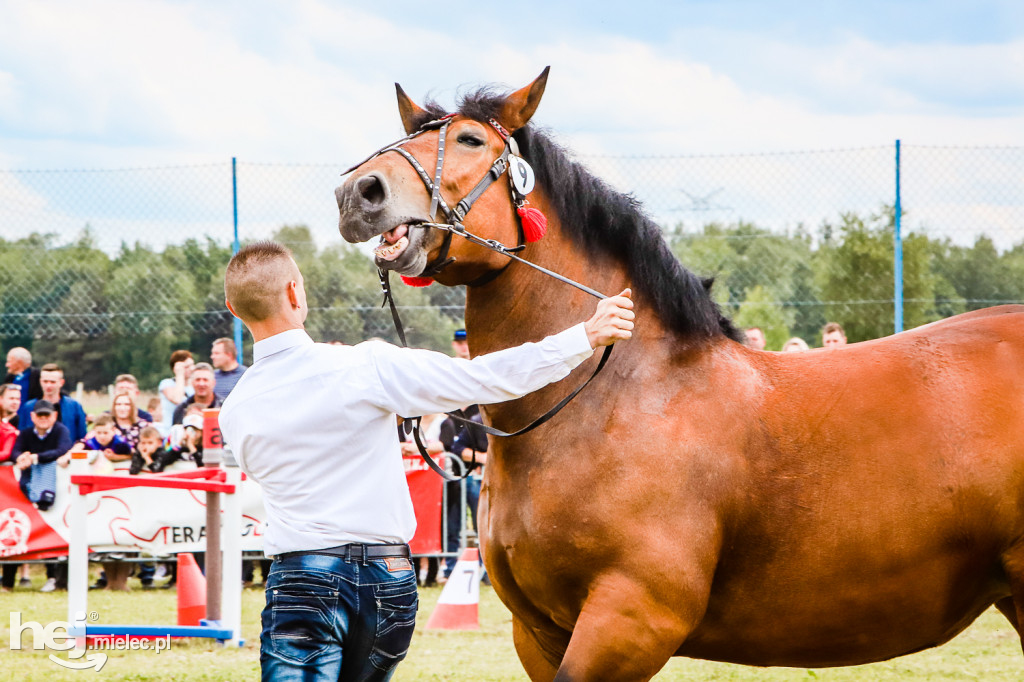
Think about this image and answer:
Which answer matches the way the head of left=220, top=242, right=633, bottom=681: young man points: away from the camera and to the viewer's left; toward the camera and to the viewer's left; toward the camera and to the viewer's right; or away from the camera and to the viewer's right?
away from the camera and to the viewer's right

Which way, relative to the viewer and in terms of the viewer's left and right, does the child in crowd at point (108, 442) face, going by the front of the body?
facing the viewer

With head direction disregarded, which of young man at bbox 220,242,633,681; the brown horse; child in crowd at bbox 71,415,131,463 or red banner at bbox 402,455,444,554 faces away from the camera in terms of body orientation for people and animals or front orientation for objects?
the young man

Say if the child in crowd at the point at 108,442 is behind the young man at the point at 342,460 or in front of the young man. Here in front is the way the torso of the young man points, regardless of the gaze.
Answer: in front

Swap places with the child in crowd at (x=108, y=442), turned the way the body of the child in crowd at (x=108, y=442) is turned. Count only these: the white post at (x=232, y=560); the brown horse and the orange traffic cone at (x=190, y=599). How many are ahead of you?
3

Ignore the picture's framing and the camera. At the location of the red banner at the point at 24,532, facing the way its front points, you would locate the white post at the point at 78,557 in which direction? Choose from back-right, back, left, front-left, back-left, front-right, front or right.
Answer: front

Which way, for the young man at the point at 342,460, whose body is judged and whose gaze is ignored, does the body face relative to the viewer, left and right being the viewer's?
facing away from the viewer

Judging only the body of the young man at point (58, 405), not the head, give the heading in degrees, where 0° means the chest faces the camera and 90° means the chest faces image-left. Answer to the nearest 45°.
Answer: approximately 0°

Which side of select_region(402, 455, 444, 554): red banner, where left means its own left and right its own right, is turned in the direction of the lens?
front

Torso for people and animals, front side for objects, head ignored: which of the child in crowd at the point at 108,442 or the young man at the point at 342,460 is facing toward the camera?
the child in crowd

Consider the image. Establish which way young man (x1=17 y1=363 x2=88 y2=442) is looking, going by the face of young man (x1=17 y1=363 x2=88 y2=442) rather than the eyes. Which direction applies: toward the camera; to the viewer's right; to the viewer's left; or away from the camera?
toward the camera

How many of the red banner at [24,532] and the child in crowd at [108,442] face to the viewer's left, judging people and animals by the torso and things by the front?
0

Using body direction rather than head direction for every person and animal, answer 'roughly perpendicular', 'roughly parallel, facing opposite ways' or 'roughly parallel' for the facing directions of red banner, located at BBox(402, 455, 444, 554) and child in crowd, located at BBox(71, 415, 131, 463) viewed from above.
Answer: roughly parallel

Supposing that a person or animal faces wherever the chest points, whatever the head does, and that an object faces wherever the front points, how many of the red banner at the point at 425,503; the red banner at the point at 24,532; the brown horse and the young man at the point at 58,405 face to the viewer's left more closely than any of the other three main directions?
1

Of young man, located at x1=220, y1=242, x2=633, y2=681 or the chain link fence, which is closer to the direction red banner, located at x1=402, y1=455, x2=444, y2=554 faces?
the young man

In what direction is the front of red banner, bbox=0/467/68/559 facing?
toward the camera

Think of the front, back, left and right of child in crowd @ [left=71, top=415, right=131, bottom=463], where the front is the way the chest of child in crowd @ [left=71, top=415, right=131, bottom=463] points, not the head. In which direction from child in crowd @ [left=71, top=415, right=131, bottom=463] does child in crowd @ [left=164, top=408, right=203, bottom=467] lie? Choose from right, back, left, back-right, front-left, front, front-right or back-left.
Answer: front-left

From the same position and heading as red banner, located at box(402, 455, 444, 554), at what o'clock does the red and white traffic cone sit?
The red and white traffic cone is roughly at 12 o'clock from the red banner.
